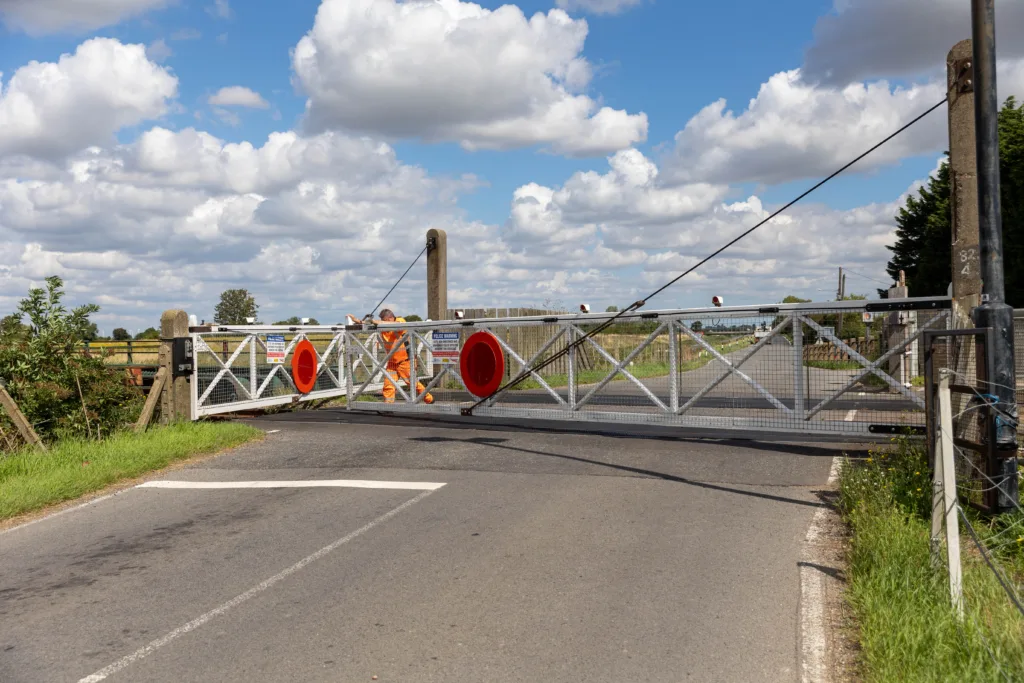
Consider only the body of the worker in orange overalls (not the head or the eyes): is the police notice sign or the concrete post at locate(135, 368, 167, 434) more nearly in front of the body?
the concrete post

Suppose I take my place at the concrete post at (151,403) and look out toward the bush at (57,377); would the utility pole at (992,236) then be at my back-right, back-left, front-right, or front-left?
back-left

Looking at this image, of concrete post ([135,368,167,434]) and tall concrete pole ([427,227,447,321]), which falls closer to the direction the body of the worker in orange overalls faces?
the concrete post

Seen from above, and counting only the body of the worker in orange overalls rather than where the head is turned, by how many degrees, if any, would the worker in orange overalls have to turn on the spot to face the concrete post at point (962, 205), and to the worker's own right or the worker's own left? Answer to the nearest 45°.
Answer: approximately 135° to the worker's own left

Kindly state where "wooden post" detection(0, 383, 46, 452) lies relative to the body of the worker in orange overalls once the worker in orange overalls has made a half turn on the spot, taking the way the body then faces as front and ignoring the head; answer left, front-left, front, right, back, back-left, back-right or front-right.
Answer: back-right

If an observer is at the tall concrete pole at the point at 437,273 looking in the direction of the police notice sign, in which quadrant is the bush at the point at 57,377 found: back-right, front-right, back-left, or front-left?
front-right

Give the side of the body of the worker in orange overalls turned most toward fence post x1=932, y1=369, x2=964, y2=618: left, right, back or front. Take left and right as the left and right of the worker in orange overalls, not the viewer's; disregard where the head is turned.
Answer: left

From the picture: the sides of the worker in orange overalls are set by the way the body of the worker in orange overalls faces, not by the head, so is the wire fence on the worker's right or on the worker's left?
on the worker's left

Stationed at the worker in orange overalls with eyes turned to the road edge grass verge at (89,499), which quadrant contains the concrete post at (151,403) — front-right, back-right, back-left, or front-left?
front-right

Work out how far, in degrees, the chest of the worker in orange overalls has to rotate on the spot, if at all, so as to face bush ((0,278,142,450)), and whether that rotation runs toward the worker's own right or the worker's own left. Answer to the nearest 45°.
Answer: approximately 45° to the worker's own left

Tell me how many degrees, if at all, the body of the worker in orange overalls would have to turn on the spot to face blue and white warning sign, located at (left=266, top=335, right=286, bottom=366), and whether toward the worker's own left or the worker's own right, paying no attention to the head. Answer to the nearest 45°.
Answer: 0° — they already face it

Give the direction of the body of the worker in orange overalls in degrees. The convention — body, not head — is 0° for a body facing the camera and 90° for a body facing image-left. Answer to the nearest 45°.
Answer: approximately 90°

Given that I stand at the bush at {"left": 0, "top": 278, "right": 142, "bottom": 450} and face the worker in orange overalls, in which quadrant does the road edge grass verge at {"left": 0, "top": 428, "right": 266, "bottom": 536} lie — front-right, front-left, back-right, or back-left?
back-right
